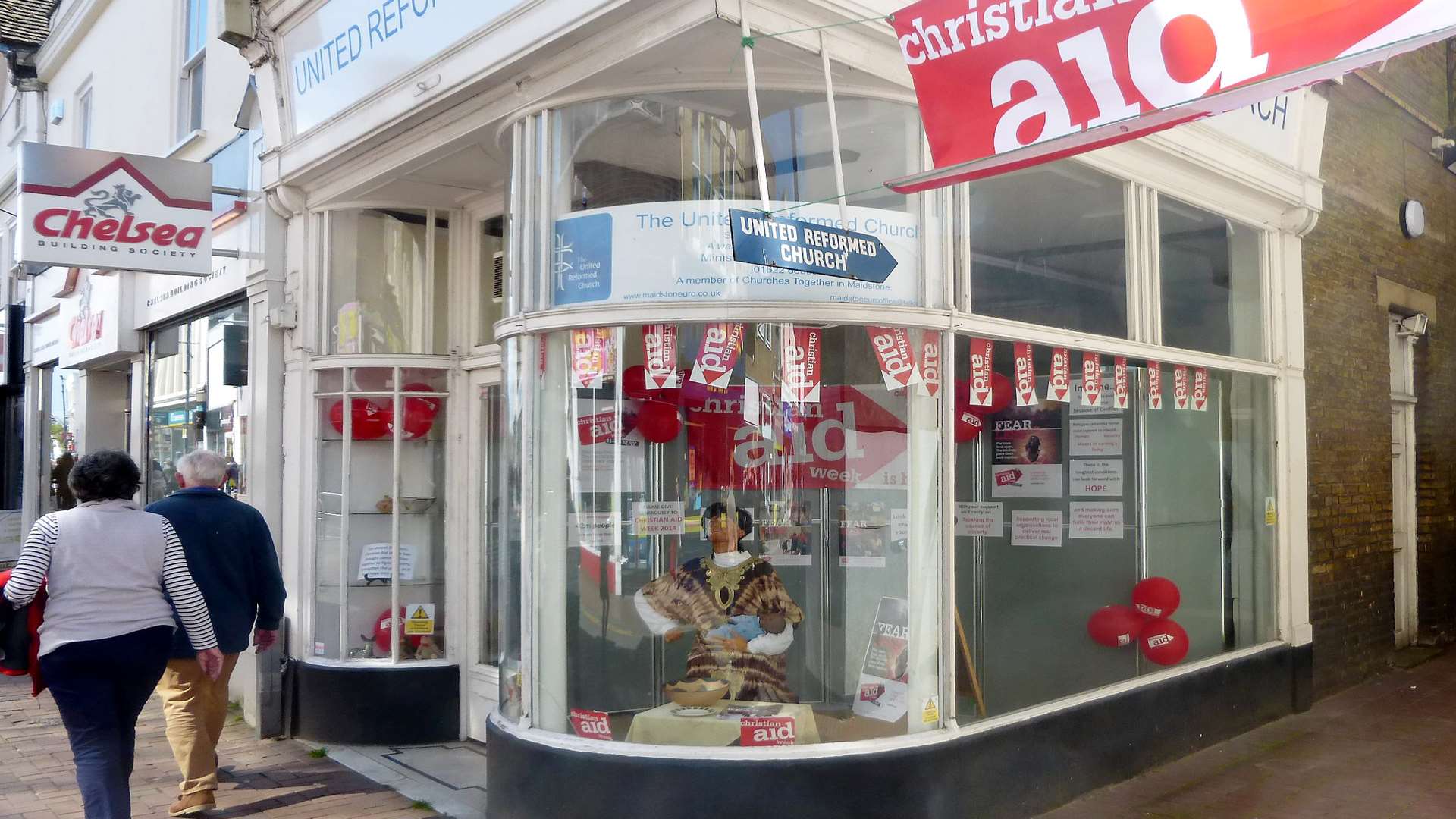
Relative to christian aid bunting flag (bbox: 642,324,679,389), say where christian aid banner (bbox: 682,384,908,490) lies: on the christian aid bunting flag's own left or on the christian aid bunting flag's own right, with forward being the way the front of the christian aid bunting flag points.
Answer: on the christian aid bunting flag's own left

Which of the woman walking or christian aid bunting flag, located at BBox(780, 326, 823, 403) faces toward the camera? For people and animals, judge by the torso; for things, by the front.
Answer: the christian aid bunting flag

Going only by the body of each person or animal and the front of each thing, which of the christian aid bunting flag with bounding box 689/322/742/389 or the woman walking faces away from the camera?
the woman walking

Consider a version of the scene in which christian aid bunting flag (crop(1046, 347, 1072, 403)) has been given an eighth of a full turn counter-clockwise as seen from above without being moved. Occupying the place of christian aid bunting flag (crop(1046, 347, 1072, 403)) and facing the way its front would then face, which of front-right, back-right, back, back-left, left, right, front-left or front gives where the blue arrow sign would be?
right

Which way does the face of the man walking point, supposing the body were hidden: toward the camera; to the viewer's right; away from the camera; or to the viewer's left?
away from the camera

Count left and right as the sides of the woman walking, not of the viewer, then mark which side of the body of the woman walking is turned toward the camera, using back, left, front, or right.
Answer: back

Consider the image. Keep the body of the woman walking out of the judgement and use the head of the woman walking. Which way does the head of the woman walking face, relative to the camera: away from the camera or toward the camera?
away from the camera

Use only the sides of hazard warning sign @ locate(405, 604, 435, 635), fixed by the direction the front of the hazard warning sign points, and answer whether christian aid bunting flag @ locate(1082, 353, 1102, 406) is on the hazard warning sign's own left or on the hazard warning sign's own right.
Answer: on the hazard warning sign's own left

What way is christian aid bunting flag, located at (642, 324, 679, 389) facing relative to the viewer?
toward the camera

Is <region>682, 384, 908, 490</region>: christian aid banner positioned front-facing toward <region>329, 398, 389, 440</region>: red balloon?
no

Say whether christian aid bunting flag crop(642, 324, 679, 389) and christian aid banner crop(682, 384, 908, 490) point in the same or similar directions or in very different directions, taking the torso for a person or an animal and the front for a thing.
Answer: same or similar directions

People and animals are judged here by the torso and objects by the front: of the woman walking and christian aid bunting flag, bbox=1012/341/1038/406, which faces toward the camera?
the christian aid bunting flag

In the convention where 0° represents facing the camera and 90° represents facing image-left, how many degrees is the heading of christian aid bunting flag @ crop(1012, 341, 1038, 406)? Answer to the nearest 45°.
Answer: approximately 0°

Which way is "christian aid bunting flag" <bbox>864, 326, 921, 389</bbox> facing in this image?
toward the camera

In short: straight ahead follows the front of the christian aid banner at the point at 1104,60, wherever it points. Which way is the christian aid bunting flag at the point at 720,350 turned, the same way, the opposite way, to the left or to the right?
the same way

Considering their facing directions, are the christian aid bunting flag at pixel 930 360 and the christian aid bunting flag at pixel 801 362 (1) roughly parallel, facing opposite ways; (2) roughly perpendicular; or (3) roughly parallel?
roughly parallel

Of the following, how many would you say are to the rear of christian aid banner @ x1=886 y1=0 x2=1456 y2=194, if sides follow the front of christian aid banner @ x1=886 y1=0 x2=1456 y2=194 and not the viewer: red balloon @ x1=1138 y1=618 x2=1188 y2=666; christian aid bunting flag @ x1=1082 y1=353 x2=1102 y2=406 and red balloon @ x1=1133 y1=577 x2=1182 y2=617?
3

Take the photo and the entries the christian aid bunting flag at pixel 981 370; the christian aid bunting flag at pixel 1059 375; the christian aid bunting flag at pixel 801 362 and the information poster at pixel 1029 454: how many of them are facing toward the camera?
4

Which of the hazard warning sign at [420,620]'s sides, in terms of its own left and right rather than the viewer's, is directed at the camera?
front

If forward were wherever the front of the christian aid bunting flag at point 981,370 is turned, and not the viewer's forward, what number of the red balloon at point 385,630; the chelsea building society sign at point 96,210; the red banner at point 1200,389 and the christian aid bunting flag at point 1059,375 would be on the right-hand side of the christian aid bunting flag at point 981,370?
2

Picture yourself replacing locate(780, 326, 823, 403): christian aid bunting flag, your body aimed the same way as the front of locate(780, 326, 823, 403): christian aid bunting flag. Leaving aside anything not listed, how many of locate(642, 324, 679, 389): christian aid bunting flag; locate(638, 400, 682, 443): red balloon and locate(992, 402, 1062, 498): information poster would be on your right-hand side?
2

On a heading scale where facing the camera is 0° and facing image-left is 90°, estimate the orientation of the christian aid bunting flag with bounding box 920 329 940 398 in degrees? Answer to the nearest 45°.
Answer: approximately 0°
